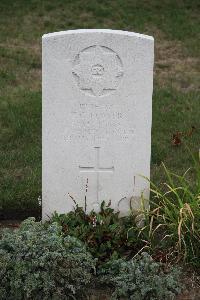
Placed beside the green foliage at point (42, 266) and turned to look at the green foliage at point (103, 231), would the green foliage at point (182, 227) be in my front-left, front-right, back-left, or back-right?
front-right

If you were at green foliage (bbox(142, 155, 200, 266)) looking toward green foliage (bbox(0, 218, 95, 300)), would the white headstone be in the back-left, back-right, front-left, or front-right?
front-right

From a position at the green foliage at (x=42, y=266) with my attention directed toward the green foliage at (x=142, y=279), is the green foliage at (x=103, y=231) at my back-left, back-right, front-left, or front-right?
front-left

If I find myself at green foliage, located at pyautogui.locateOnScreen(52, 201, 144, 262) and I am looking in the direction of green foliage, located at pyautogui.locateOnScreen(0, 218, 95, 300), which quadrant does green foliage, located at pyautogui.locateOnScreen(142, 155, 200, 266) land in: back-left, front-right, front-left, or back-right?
back-left

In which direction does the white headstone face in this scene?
toward the camera

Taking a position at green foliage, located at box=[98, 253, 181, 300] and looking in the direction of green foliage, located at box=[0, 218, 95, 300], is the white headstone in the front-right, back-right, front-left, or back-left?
front-right
